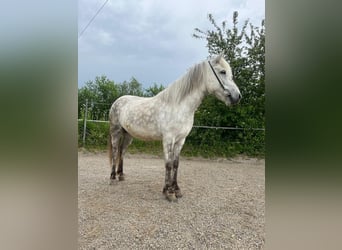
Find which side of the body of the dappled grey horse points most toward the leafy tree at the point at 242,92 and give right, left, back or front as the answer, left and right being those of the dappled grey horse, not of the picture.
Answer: left

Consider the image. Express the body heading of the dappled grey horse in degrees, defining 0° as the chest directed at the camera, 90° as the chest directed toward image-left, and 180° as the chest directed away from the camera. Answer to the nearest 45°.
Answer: approximately 315°
